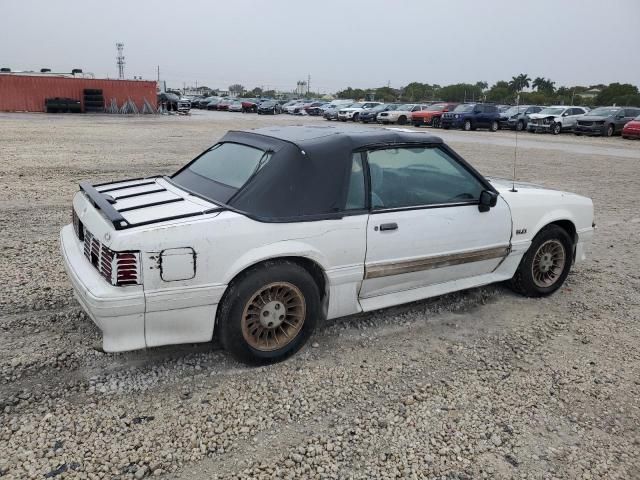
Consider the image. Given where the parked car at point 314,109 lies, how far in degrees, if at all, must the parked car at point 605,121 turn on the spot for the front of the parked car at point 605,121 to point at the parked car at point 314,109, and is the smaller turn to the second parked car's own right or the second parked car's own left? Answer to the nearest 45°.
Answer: approximately 90° to the second parked car's own right

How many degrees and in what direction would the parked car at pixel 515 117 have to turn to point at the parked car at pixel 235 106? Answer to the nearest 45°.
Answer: approximately 90° to its right

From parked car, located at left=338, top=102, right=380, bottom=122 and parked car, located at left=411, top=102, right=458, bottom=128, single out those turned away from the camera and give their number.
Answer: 0

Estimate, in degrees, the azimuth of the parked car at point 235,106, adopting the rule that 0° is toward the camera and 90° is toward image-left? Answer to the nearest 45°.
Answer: approximately 45°

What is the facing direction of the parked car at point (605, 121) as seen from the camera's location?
facing the viewer and to the left of the viewer

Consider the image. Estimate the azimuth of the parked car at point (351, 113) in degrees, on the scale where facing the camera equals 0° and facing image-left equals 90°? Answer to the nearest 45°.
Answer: approximately 45°

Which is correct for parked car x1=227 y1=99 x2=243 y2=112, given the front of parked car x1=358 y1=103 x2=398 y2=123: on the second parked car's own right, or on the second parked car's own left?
on the second parked car's own right

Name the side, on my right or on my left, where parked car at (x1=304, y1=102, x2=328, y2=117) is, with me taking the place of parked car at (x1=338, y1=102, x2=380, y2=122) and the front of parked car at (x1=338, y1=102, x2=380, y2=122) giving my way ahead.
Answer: on my right

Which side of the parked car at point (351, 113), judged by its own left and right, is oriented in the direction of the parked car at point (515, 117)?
left

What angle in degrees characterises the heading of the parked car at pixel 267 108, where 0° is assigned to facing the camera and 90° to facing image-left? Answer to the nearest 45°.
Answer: approximately 45°

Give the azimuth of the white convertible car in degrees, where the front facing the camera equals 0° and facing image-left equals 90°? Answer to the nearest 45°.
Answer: approximately 225°

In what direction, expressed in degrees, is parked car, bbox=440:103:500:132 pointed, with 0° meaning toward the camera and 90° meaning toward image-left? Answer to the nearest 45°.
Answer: approximately 45°

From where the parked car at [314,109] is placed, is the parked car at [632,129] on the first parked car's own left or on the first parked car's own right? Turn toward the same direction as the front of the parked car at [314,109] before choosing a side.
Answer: on the first parked car's own left

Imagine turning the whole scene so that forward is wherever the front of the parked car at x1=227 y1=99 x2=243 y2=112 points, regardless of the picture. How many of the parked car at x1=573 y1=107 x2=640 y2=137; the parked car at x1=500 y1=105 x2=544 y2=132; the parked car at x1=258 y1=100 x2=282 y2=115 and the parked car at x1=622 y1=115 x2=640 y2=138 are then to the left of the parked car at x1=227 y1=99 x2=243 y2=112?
4

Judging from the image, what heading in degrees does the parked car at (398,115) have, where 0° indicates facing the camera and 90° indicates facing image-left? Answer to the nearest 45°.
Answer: approximately 45°

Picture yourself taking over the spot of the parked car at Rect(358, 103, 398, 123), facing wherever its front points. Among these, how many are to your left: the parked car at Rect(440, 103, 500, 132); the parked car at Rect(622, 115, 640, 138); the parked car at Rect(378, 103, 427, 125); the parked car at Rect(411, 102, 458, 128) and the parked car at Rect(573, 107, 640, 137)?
5

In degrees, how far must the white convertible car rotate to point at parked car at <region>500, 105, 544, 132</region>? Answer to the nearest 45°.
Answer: approximately 45° to its left

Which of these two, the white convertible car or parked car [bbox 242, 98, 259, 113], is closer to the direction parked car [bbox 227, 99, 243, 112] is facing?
the white convertible car
